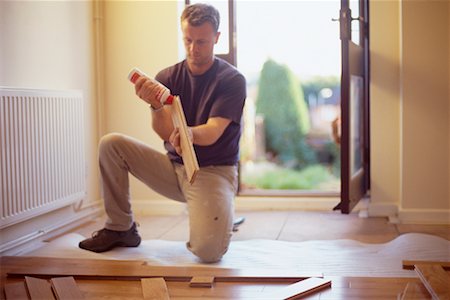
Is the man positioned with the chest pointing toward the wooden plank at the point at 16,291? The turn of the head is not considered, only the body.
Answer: yes

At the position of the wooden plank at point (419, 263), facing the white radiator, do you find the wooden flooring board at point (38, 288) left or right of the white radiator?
left

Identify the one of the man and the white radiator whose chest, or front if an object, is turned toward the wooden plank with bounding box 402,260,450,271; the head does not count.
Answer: the white radiator

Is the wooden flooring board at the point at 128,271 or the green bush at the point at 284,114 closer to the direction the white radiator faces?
the wooden flooring board

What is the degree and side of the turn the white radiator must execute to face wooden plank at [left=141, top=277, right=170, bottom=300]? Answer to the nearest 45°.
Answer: approximately 45° to its right

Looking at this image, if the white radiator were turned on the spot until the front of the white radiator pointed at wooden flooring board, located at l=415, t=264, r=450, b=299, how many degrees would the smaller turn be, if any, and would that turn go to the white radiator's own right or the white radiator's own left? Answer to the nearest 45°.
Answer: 0° — it already faces it

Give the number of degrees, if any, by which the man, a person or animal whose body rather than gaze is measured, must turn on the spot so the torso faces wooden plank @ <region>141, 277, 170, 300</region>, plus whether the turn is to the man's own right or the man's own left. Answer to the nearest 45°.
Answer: approximately 45° to the man's own left

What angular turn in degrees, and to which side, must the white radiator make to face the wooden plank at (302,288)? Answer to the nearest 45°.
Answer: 0° — it already faces it

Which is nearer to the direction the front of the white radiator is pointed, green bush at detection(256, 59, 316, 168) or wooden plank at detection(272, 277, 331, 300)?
the wooden plank

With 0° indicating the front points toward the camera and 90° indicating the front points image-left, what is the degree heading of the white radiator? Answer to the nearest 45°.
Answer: approximately 315°

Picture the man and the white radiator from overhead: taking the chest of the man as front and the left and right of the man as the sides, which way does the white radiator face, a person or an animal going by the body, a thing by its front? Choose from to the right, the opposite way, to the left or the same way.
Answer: to the left
